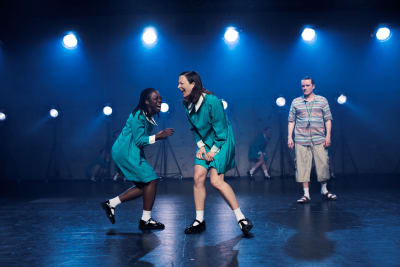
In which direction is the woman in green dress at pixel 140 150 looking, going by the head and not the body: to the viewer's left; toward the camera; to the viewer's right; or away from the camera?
to the viewer's right

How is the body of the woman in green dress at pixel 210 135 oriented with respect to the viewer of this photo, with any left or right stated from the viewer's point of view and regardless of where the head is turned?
facing the viewer and to the left of the viewer

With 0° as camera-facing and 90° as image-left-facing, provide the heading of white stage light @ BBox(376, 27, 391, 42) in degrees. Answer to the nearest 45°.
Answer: approximately 0°

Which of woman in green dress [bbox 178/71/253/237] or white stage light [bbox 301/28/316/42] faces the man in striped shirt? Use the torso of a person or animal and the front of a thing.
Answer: the white stage light

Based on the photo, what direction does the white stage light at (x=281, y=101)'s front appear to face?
toward the camera

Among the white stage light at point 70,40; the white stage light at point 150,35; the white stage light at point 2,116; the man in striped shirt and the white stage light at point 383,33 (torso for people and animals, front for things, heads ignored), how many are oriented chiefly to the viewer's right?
0

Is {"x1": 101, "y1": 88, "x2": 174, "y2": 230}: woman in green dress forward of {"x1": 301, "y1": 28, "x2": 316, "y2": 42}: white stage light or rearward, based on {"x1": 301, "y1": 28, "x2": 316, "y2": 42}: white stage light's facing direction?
forward

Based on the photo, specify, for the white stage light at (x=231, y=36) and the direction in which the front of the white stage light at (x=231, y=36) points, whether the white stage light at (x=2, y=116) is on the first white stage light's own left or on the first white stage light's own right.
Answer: on the first white stage light's own right

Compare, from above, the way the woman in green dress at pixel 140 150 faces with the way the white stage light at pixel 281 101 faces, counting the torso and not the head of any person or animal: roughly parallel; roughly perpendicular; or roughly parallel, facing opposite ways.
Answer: roughly perpendicular

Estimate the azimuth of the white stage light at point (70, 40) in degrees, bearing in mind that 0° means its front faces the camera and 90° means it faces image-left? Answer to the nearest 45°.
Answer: approximately 0°

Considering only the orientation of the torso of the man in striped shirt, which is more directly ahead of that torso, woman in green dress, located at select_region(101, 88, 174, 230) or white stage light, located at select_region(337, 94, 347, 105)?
the woman in green dress

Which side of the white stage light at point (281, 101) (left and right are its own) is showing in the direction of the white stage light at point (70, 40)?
right

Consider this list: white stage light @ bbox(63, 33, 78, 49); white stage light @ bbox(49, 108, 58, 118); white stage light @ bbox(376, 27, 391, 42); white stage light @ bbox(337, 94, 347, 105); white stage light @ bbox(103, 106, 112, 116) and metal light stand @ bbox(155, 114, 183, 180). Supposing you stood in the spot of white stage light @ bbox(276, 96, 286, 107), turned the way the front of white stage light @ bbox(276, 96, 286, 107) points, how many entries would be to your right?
4

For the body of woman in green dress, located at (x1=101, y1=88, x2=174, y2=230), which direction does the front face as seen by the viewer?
to the viewer's right

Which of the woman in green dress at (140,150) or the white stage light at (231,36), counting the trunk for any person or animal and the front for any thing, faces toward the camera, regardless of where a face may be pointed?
the white stage light

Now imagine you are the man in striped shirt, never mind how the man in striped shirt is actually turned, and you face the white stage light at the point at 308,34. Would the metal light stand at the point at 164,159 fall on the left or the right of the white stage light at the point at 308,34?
left

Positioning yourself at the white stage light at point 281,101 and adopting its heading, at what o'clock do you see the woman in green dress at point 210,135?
The woman in green dress is roughly at 12 o'clock from the white stage light.
